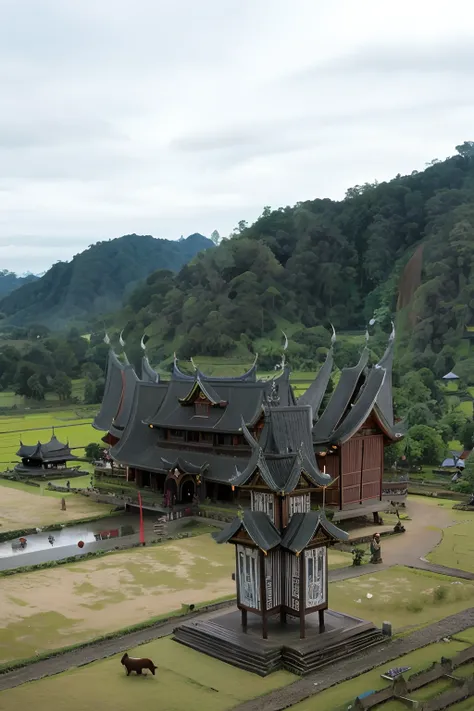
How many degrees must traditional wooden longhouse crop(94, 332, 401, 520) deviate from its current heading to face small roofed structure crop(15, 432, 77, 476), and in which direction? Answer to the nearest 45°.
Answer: approximately 90° to its right

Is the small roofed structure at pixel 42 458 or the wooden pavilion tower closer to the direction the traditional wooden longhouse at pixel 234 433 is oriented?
the wooden pavilion tower

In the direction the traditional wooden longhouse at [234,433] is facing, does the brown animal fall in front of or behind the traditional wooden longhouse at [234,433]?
in front

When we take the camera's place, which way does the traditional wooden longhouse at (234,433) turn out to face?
facing the viewer and to the left of the viewer

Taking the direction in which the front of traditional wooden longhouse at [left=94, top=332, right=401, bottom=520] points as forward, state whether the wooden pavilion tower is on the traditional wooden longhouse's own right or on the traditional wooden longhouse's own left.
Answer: on the traditional wooden longhouse's own left

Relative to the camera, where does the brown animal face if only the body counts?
to the viewer's left

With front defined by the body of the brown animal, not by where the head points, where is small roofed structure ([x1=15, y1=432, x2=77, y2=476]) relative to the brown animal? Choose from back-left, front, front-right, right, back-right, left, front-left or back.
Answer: right
